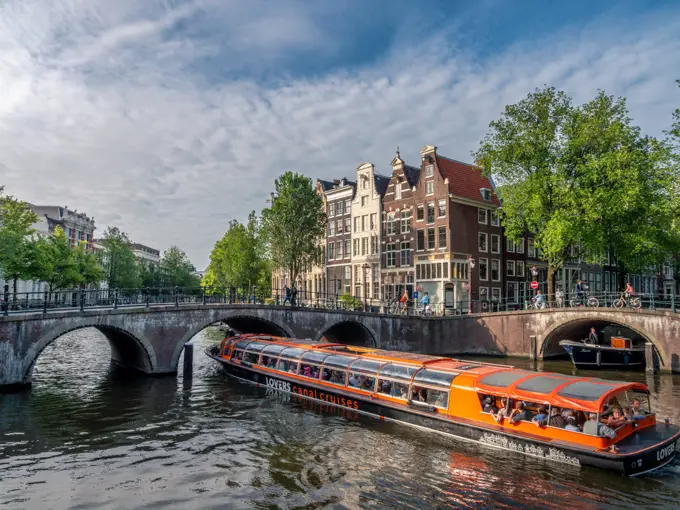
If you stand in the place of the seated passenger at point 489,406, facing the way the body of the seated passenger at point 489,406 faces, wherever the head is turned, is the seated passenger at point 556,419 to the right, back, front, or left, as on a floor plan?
front

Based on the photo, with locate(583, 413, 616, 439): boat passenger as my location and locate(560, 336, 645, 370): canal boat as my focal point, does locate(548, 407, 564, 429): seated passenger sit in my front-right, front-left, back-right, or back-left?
front-left

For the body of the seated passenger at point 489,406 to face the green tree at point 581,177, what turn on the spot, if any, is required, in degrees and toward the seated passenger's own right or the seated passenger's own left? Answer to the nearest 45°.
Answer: approximately 135° to the seated passenger's own left

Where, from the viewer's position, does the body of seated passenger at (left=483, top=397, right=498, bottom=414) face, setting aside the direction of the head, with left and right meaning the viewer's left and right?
facing the viewer and to the right of the viewer
